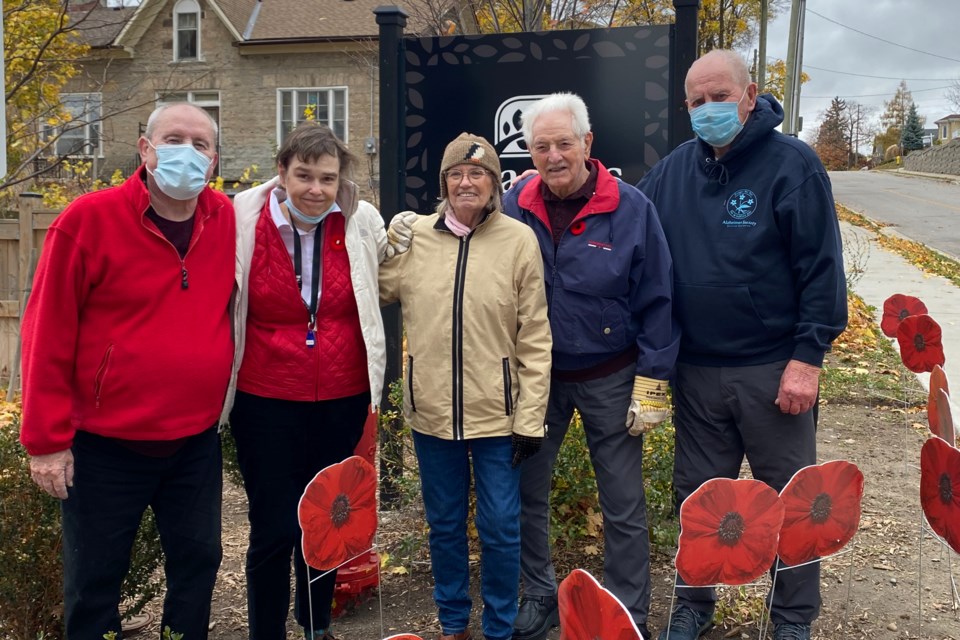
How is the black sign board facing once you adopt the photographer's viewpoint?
facing the viewer

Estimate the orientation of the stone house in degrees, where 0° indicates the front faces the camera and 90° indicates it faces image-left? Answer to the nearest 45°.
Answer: approximately 0°

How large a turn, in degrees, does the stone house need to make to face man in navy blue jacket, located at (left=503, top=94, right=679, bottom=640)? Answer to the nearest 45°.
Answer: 0° — it already faces them

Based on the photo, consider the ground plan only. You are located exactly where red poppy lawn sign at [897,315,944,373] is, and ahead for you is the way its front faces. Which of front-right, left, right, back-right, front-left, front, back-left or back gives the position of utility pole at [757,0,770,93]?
back

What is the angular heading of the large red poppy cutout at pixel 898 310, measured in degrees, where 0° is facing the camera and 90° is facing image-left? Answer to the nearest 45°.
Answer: approximately 0°

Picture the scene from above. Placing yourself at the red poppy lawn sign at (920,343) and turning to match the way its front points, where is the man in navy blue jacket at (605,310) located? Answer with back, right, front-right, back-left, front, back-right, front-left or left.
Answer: front-right

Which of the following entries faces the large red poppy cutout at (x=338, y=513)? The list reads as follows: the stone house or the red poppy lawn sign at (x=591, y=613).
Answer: the stone house

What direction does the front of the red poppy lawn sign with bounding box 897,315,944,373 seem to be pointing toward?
toward the camera

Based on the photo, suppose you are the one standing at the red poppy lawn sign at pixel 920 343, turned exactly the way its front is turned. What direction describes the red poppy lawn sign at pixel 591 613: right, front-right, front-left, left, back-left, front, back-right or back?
front

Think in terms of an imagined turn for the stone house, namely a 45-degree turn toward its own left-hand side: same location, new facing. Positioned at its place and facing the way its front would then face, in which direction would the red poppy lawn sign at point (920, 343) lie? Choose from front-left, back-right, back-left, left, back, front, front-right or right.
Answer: front-right

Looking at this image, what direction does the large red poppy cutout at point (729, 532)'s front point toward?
toward the camera

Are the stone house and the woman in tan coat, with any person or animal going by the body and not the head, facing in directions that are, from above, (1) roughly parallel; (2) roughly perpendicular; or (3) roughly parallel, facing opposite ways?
roughly parallel

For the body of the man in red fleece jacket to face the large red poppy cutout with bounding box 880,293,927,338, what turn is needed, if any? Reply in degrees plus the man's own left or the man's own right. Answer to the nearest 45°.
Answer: approximately 45° to the man's own left

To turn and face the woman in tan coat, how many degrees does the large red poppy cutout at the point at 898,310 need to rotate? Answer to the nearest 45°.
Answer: approximately 45° to its right

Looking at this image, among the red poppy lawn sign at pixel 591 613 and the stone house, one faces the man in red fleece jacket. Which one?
the stone house

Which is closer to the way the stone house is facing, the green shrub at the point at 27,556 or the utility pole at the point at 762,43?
the green shrub
